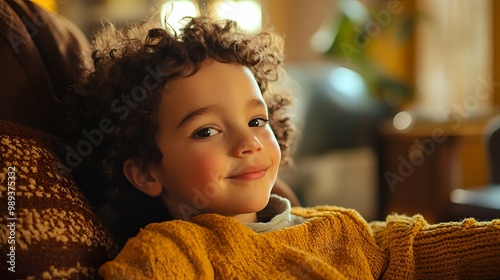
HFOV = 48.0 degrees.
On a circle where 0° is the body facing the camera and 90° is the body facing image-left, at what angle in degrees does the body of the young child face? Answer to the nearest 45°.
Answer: approximately 315°

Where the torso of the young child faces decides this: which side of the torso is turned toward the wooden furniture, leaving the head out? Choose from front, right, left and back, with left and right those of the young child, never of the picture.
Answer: left
